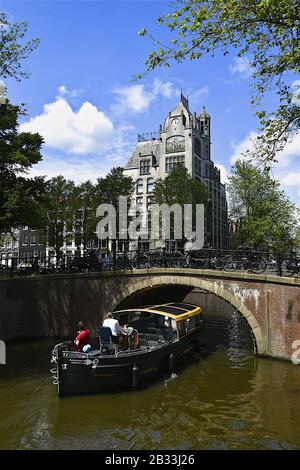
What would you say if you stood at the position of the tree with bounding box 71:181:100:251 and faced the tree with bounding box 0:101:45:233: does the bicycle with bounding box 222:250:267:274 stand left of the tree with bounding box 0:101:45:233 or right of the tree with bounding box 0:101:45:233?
left
